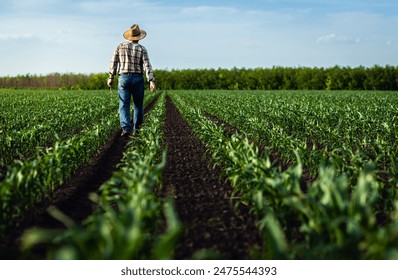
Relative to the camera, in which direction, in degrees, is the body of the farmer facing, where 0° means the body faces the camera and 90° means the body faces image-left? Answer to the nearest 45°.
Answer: approximately 180°

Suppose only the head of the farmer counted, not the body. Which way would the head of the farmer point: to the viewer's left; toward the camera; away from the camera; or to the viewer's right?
away from the camera
